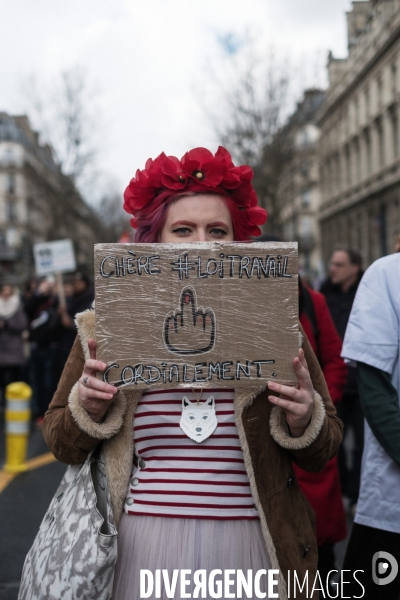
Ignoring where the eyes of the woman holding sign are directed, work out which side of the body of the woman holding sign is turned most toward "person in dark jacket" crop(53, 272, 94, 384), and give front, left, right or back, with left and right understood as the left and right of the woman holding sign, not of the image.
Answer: back

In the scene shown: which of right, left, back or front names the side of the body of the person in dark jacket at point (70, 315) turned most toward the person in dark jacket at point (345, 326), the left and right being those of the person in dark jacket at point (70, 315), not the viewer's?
left

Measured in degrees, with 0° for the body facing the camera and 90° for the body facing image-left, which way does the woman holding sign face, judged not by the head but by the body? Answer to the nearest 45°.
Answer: approximately 0°

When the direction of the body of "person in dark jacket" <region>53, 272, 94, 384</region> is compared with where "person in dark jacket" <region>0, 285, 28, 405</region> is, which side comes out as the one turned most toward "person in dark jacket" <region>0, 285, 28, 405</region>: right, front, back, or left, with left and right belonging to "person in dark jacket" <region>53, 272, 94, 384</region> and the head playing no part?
right

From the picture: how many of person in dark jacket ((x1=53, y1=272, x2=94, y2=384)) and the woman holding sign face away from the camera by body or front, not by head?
0

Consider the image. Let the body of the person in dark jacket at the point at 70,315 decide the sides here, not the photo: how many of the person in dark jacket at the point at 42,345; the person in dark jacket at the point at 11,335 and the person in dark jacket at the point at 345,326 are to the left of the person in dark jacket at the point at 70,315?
1

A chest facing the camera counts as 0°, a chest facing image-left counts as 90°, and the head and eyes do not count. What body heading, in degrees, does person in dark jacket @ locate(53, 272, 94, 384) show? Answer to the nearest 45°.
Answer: approximately 45°
